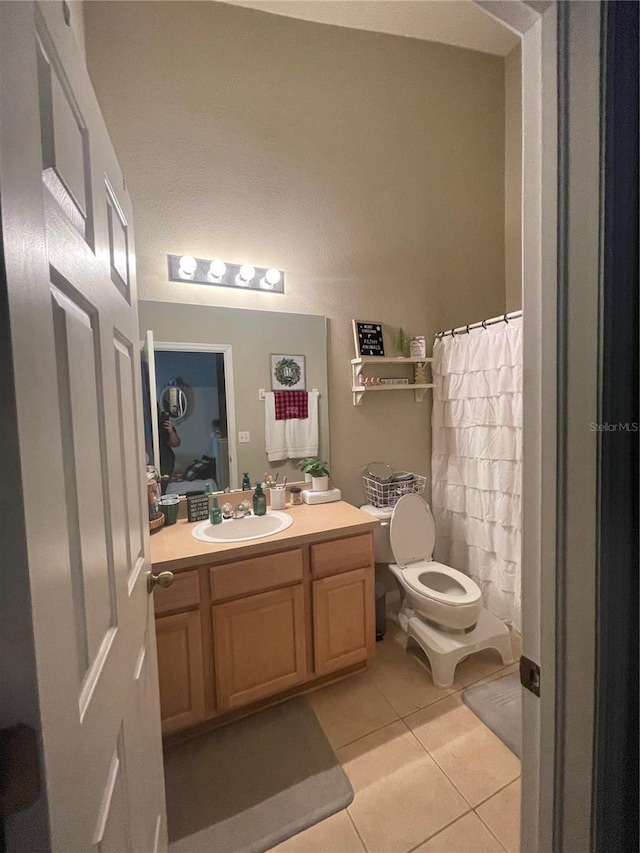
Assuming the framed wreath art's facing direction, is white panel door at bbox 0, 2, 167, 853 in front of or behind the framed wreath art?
in front

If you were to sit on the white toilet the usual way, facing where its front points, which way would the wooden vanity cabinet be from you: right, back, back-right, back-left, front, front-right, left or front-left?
right

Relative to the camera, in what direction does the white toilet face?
facing the viewer and to the right of the viewer

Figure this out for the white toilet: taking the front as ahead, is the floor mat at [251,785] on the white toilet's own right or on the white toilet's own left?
on the white toilet's own right
